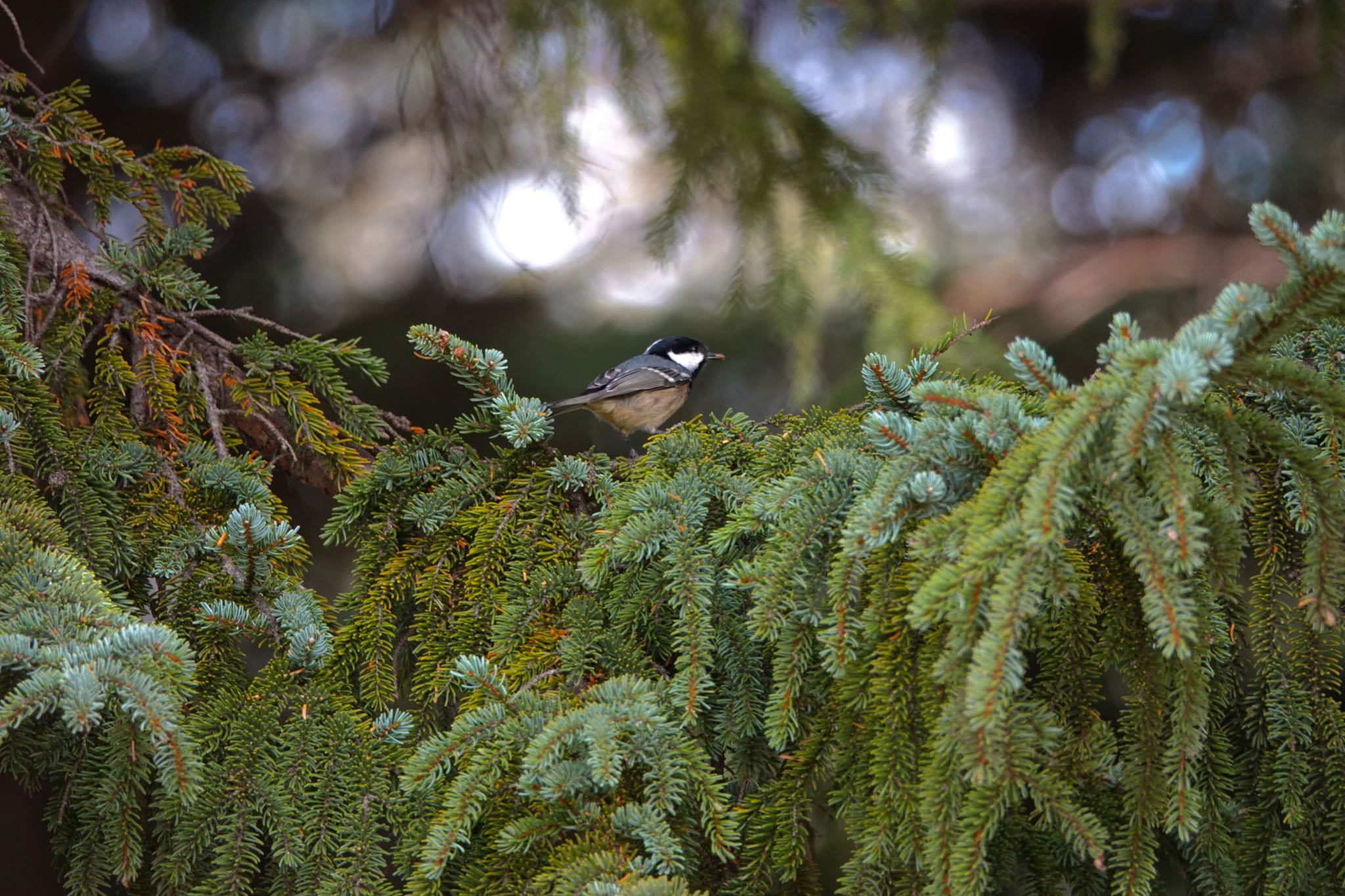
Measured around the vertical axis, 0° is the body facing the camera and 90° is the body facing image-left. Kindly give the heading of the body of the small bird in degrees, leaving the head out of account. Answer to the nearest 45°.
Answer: approximately 270°

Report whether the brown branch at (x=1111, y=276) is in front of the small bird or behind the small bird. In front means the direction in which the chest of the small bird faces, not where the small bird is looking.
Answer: in front

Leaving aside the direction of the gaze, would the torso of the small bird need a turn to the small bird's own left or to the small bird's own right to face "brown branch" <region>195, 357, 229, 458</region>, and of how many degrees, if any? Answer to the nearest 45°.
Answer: approximately 135° to the small bird's own right
